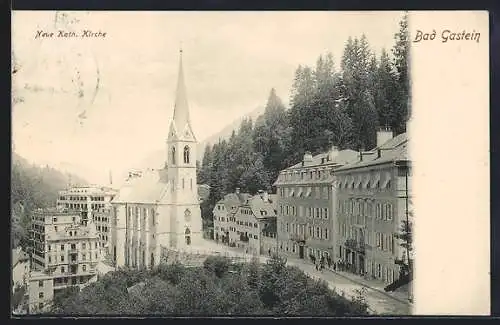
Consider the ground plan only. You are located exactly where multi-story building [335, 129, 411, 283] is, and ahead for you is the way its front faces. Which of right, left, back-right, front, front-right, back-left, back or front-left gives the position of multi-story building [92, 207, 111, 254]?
front-right

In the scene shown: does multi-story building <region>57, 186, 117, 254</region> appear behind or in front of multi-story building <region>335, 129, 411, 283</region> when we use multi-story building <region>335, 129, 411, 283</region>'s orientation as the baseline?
in front

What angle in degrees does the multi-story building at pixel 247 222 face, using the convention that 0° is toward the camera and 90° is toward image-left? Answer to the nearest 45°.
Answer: approximately 45°

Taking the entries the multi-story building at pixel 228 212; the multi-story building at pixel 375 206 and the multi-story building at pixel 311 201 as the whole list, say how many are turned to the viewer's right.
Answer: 0

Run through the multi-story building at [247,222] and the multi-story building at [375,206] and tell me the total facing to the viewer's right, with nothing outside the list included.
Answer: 0

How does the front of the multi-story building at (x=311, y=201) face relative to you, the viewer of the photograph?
facing the viewer and to the left of the viewer
